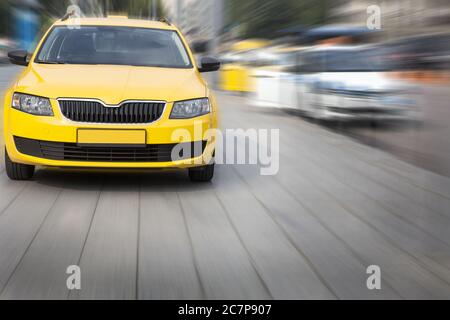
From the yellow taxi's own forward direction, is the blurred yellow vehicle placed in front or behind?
behind

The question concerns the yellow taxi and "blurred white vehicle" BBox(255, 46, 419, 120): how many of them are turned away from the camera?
0

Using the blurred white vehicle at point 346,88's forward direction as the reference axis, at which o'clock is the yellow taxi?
The yellow taxi is roughly at 2 o'clock from the blurred white vehicle.

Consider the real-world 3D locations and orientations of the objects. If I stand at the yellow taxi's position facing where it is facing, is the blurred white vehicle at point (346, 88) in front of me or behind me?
behind

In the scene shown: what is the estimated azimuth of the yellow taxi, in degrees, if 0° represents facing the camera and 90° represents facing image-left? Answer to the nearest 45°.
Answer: approximately 0°
